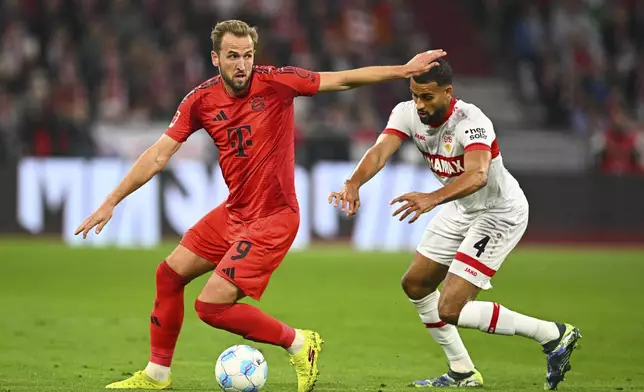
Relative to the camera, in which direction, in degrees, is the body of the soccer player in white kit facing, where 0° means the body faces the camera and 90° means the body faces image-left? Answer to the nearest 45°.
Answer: approximately 45°

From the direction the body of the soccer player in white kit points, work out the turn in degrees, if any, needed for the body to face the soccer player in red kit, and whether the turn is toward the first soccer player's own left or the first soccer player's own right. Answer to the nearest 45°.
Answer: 0° — they already face them
